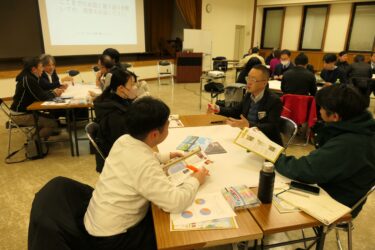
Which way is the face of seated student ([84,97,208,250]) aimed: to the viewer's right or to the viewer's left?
to the viewer's right

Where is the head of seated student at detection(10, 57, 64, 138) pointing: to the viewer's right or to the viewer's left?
to the viewer's right

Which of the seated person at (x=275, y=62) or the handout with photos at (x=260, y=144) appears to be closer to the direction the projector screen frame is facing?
the handout with photos

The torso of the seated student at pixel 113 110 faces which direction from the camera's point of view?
to the viewer's right

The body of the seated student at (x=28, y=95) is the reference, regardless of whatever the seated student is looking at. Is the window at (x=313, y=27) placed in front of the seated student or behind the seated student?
in front

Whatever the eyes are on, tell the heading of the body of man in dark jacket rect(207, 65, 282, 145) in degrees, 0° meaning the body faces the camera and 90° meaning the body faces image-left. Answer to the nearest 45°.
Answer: approximately 45°

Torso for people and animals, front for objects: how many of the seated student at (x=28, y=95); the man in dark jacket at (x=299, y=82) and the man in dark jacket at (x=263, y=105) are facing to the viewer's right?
1

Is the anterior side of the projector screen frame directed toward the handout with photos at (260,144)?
yes

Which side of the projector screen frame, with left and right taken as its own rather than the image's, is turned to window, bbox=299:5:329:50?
left

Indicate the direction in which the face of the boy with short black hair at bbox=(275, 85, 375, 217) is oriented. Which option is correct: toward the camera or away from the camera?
away from the camera

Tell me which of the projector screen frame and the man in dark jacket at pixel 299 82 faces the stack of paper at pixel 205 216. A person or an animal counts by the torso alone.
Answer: the projector screen frame

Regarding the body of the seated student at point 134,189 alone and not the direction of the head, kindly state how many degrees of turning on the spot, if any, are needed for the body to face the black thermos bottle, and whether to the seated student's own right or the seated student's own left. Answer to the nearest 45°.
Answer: approximately 45° to the seated student's own right

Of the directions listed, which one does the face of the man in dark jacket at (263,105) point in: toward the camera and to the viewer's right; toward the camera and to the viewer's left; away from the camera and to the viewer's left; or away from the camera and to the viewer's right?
toward the camera and to the viewer's left

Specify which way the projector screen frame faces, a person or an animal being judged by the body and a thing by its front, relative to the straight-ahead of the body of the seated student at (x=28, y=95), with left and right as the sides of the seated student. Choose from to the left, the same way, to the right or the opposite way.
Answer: to the right

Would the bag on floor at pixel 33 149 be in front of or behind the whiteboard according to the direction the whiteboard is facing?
in front

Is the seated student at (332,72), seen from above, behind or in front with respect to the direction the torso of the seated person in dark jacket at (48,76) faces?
in front
